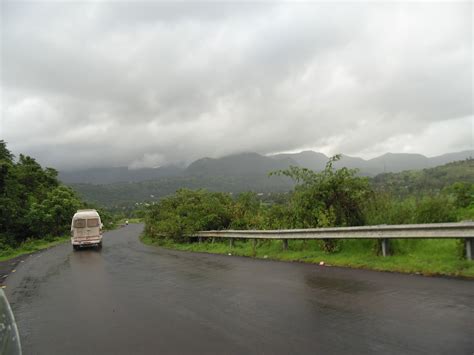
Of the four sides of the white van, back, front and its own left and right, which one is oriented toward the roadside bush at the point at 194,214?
right

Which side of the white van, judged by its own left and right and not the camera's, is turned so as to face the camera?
back

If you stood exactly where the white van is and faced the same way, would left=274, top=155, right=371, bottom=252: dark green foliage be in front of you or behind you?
behind

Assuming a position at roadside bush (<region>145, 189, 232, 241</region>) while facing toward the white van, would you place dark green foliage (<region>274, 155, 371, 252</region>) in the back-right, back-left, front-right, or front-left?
back-left
